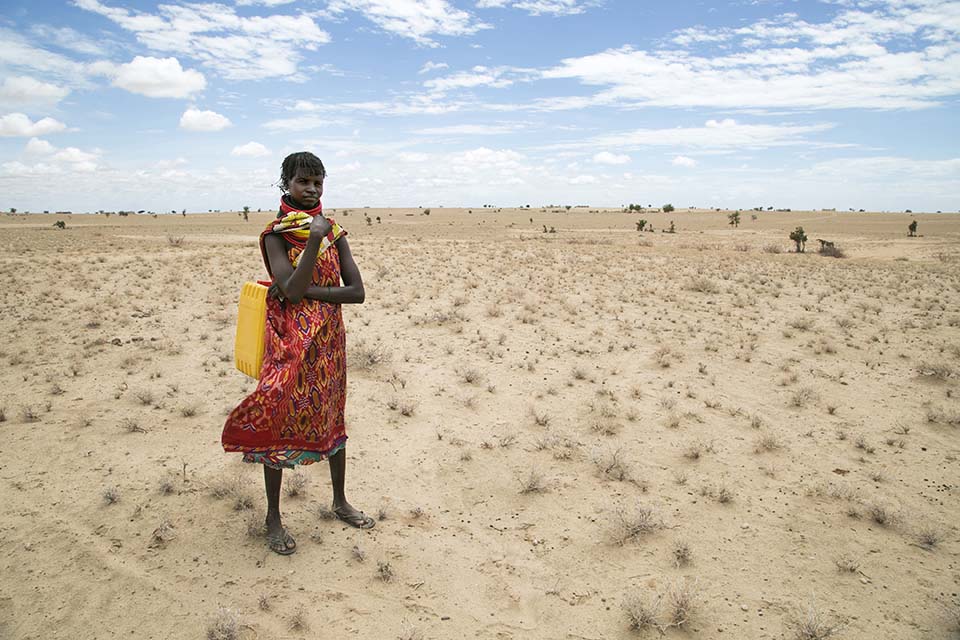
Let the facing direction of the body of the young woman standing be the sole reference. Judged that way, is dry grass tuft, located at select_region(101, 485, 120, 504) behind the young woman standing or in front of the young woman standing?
behind

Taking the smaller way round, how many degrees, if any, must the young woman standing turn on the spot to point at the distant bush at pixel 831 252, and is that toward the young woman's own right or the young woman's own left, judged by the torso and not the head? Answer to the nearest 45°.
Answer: approximately 90° to the young woman's own left

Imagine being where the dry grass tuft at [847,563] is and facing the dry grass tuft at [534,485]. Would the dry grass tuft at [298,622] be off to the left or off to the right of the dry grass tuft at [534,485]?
left

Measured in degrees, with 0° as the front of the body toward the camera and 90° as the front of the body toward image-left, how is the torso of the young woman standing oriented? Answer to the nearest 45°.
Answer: approximately 315°

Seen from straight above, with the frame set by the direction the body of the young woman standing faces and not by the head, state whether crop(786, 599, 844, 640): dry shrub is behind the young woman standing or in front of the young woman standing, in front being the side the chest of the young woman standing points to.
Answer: in front

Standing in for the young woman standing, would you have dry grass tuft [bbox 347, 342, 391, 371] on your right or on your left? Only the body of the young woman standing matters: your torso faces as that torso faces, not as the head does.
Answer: on your left
